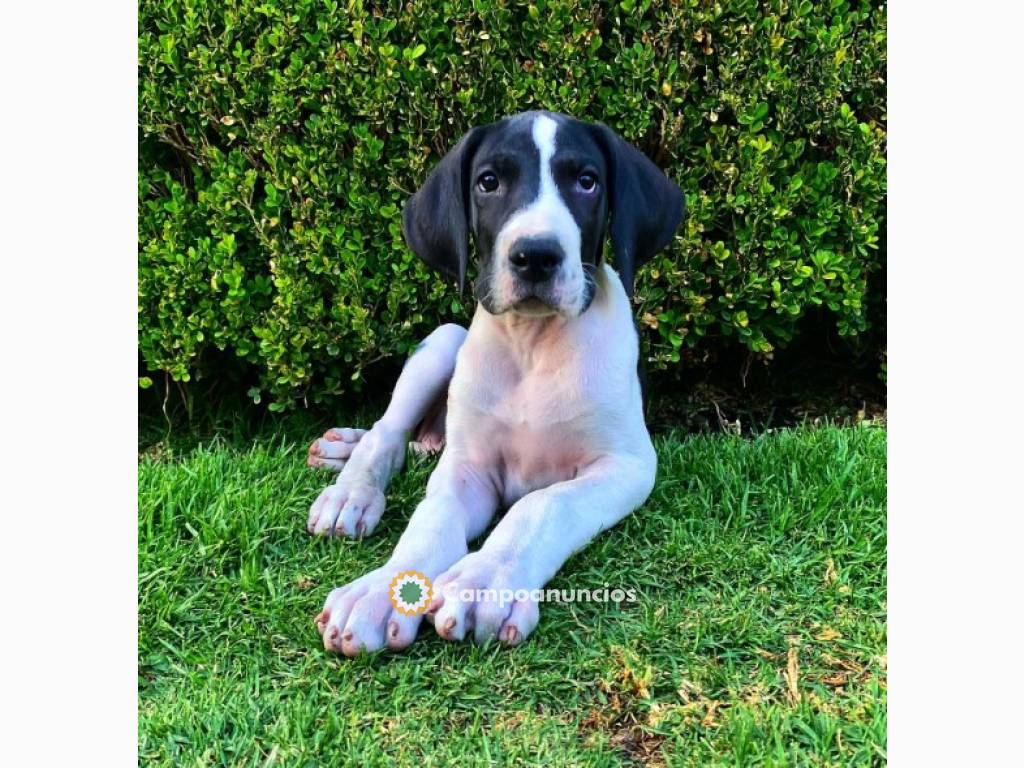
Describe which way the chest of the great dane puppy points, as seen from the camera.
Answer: toward the camera
